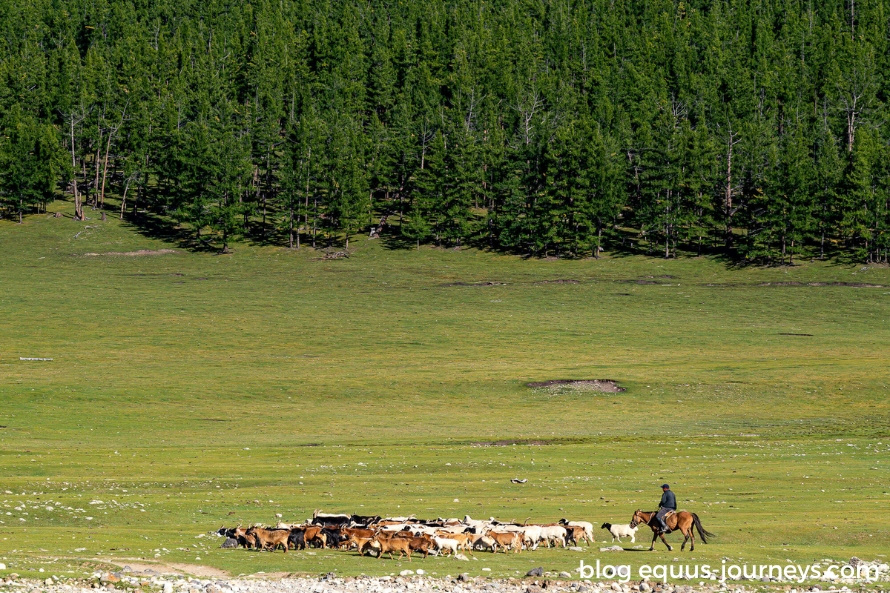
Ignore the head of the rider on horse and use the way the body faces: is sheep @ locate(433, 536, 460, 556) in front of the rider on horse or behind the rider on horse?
in front

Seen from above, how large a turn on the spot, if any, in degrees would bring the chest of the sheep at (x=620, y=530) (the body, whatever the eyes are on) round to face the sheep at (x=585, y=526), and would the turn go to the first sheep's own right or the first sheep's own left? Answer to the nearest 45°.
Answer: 0° — it already faces it

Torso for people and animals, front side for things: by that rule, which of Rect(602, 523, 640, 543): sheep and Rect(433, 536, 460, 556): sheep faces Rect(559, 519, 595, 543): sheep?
the Rect(602, 523, 640, 543): sheep

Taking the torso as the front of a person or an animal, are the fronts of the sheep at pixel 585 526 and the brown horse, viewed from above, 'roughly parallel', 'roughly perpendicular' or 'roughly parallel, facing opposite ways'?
roughly parallel

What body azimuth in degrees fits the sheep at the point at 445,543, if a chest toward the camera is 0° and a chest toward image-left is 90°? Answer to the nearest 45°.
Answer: approximately 90°

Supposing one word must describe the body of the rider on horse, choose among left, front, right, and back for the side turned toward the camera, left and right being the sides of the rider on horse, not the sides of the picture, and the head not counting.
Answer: left

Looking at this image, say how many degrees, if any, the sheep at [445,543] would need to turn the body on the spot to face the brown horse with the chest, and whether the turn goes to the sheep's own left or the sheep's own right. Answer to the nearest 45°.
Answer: approximately 180°

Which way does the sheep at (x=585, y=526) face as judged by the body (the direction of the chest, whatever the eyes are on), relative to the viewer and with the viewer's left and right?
facing to the left of the viewer

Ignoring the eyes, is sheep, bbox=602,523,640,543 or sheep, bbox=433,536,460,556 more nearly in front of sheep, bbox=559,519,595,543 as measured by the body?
the sheep, bbox=433,536,460,556

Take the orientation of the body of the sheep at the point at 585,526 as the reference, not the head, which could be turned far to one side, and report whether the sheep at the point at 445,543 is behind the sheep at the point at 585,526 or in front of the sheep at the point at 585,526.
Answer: in front

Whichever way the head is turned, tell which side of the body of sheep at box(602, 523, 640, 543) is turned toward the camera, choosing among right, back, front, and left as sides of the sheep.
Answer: left

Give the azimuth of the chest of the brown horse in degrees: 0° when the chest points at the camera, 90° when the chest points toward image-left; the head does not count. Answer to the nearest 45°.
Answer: approximately 90°

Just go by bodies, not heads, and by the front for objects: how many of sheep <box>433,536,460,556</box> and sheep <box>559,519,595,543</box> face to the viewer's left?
2

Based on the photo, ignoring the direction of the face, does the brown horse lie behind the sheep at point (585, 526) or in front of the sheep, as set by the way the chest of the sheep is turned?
behind

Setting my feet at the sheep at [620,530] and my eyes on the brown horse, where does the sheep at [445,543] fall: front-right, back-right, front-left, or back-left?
back-right
